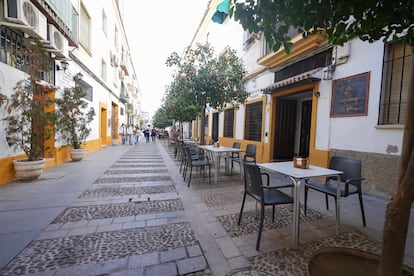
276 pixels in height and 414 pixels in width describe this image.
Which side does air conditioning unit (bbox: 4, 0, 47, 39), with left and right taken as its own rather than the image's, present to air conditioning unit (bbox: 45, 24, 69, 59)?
left

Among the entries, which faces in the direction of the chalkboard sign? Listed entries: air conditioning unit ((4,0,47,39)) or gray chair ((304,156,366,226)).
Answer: the air conditioning unit

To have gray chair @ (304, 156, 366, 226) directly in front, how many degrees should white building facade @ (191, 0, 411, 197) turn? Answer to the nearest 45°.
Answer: approximately 45° to its left

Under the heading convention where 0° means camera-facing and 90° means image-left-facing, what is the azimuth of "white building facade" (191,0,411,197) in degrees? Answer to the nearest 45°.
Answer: approximately 45°

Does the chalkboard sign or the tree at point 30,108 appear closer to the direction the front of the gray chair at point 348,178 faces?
the tree

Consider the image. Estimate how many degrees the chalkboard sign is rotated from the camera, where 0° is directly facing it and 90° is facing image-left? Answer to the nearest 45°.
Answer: approximately 45°

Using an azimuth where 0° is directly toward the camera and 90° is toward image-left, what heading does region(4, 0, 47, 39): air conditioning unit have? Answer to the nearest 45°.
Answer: approximately 315°

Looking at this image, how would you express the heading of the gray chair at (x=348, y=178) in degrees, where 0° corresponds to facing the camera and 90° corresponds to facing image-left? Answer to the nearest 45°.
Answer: approximately 45°

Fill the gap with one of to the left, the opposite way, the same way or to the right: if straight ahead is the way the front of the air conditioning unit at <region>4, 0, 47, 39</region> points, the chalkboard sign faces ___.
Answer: the opposite way

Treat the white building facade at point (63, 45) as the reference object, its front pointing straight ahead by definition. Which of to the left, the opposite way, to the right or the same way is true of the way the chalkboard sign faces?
the opposite way

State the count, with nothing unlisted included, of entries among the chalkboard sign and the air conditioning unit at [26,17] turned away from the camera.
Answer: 0

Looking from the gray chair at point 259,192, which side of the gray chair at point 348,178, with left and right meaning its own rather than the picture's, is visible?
front

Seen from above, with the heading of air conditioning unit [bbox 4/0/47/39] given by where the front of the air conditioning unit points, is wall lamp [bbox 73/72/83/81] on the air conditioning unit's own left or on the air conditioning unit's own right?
on the air conditioning unit's own left

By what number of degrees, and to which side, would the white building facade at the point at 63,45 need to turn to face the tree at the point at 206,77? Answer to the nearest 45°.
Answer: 0° — it already faces it

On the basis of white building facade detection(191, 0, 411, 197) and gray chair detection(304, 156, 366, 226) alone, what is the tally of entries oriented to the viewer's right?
0
